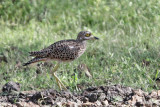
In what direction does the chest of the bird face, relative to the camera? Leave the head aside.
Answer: to the viewer's right
